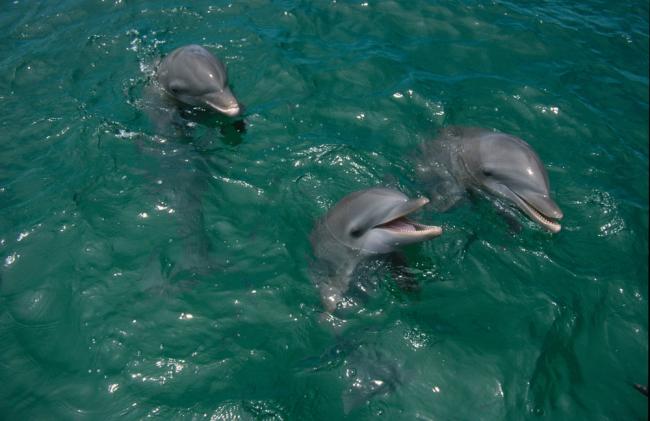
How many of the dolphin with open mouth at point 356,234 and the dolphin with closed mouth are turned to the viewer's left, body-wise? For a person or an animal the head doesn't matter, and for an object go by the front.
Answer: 0

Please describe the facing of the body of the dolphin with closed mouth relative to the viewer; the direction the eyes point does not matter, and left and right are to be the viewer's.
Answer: facing the viewer and to the right of the viewer

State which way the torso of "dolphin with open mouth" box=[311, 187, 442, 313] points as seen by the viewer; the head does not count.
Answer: to the viewer's right

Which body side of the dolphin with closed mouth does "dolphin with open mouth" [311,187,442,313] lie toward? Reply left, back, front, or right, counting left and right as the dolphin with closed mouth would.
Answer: front

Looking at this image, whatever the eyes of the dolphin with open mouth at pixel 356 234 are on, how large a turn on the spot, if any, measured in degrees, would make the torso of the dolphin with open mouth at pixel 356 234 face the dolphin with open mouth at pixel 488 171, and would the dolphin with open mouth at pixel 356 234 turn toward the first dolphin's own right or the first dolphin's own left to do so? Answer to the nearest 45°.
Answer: approximately 45° to the first dolphin's own left

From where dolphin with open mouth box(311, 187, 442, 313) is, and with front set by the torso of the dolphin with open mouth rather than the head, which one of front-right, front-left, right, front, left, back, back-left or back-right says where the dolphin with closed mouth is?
back-left

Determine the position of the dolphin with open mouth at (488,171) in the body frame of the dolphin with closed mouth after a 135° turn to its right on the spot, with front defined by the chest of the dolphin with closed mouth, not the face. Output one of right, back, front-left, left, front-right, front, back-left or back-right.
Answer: back-left
